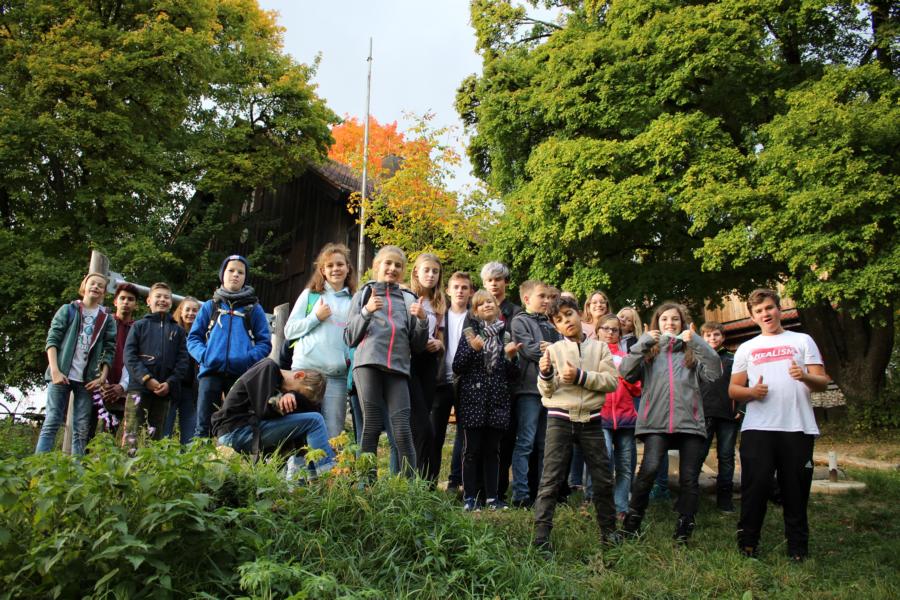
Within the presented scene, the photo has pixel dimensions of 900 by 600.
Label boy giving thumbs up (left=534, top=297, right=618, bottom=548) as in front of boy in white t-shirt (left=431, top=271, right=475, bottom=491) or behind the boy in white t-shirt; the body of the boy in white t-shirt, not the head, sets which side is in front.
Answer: in front

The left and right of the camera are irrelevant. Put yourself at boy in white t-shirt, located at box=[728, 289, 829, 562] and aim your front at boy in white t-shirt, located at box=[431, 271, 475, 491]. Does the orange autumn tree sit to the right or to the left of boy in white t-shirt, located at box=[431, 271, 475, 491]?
right

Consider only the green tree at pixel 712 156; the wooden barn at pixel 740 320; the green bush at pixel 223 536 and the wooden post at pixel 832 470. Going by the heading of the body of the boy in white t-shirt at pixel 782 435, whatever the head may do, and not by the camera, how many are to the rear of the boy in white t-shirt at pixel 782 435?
3

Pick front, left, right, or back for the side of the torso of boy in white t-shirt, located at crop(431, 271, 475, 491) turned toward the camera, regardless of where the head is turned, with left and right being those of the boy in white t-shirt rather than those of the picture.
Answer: front

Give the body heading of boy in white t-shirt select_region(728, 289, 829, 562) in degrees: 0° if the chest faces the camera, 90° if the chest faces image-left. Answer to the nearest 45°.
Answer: approximately 0°

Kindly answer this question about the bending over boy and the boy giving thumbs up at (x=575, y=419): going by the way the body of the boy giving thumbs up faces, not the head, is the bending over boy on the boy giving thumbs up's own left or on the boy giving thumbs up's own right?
on the boy giving thumbs up's own right

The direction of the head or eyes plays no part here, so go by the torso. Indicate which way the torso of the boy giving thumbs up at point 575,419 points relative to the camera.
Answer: toward the camera

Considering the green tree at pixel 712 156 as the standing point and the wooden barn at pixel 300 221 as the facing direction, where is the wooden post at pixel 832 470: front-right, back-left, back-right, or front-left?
back-left

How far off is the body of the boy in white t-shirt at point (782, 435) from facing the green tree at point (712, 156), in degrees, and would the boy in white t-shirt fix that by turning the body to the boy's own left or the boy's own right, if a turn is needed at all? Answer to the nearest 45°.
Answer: approximately 180°

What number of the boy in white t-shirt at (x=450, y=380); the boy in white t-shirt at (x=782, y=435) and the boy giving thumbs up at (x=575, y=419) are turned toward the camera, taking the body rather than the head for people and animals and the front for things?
3

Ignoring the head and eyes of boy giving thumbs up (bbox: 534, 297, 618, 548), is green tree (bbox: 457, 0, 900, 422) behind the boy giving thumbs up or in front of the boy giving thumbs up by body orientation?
behind
